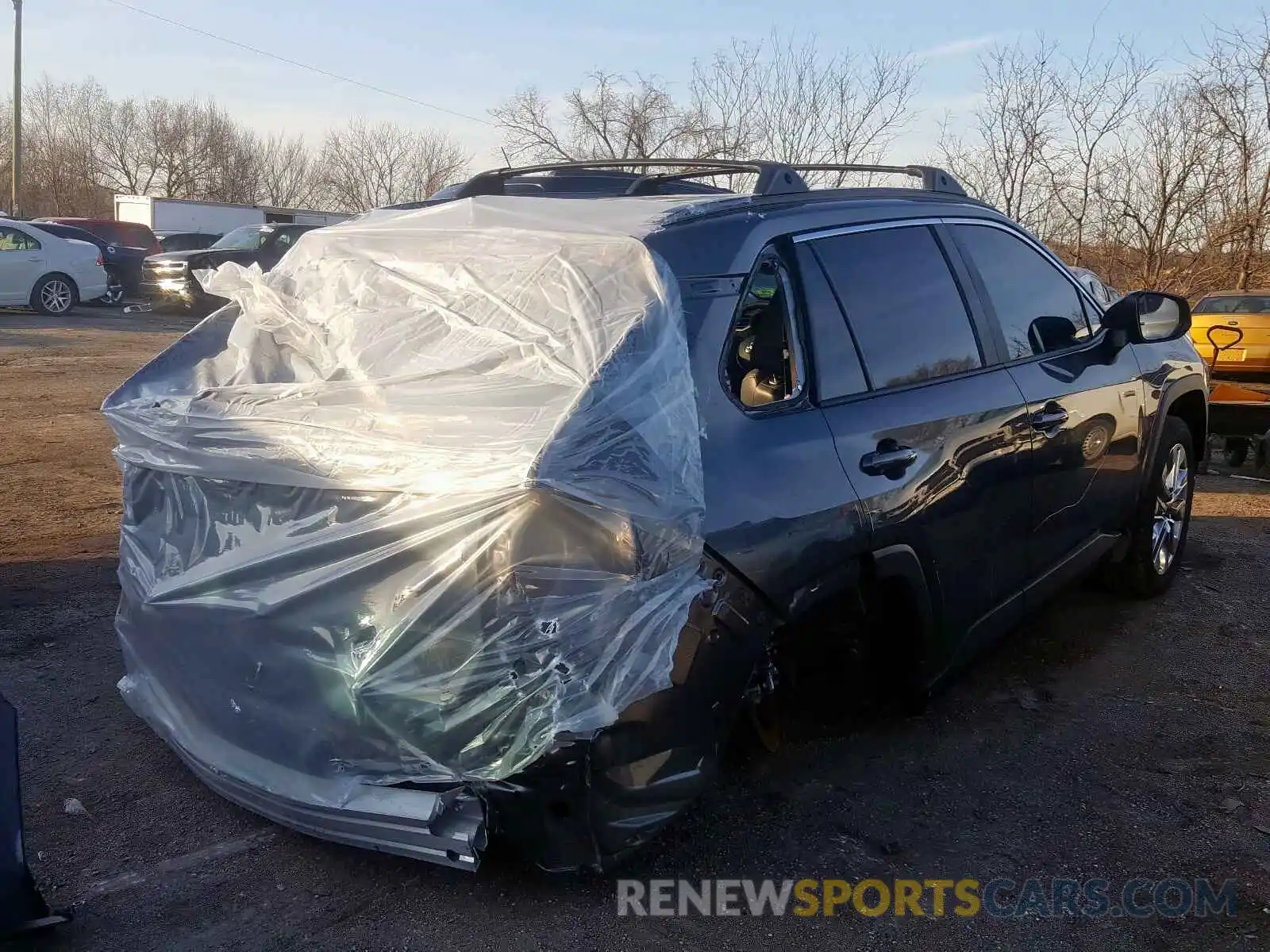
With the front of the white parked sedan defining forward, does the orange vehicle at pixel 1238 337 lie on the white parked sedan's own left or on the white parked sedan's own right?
on the white parked sedan's own left

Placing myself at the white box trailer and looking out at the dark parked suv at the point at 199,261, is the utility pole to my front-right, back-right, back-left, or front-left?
back-right

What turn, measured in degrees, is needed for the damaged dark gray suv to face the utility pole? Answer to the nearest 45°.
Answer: approximately 90° to its left

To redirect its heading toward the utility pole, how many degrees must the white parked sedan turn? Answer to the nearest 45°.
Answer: approximately 90° to its right

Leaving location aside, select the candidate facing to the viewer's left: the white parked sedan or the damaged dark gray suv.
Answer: the white parked sedan

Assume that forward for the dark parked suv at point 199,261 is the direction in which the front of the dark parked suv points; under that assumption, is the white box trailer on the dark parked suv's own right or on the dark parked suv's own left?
on the dark parked suv's own right

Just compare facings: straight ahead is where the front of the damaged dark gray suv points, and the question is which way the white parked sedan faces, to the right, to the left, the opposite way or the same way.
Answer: the opposite way

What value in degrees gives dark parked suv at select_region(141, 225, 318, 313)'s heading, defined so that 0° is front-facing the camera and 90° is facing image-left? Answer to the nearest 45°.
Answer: approximately 45°

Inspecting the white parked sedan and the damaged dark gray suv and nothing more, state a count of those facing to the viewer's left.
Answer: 1

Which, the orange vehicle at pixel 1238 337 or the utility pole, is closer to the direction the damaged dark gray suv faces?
the orange vehicle

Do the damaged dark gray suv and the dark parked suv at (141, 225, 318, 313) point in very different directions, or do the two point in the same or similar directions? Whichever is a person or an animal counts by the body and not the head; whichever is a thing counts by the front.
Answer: very different directions

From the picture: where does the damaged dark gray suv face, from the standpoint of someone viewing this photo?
facing away from the viewer and to the right of the viewer

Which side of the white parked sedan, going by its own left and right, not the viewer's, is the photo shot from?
left

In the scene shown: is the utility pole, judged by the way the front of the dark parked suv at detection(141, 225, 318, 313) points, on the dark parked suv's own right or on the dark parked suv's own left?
on the dark parked suv's own right

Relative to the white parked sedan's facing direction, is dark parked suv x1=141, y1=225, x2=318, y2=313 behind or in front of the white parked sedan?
behind

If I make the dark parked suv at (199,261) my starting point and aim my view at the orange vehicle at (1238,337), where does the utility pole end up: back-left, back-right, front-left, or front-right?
back-left
